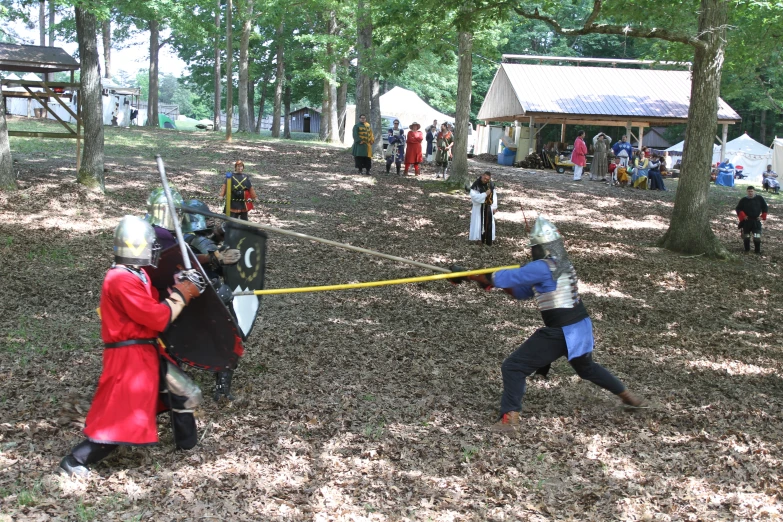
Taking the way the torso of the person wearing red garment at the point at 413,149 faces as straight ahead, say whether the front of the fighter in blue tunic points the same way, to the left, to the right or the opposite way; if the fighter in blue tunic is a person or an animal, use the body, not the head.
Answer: to the right

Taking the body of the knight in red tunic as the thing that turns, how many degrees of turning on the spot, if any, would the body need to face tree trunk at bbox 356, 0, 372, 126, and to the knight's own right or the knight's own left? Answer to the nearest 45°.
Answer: approximately 90° to the knight's own left

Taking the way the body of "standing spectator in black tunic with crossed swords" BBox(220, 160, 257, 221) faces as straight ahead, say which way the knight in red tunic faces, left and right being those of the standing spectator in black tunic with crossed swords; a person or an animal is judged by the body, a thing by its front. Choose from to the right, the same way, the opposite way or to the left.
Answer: to the left

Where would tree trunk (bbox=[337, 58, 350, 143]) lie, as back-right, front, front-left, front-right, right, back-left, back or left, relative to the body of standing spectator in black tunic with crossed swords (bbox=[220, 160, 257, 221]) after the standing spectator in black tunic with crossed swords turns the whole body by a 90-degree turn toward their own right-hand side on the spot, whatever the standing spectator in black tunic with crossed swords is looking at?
right

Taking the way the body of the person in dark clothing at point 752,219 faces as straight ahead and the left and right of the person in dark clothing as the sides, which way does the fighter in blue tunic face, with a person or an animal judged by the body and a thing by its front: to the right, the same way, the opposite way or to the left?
to the right

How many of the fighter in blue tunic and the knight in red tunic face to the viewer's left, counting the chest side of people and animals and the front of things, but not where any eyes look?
1

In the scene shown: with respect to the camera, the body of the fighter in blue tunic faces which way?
to the viewer's left

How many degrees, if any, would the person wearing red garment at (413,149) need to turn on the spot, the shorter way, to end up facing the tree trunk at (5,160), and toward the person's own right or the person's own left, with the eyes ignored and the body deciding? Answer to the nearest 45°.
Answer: approximately 45° to the person's own right

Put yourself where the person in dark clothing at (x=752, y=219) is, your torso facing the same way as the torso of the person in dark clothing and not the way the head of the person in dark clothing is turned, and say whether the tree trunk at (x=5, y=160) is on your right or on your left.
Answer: on your right

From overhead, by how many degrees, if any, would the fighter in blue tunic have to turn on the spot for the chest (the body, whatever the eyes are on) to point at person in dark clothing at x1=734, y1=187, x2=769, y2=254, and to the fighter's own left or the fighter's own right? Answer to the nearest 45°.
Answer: approximately 90° to the fighter's own right

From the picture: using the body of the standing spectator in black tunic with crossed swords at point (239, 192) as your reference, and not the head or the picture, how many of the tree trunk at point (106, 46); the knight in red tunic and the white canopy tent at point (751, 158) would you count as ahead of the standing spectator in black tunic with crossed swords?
1
